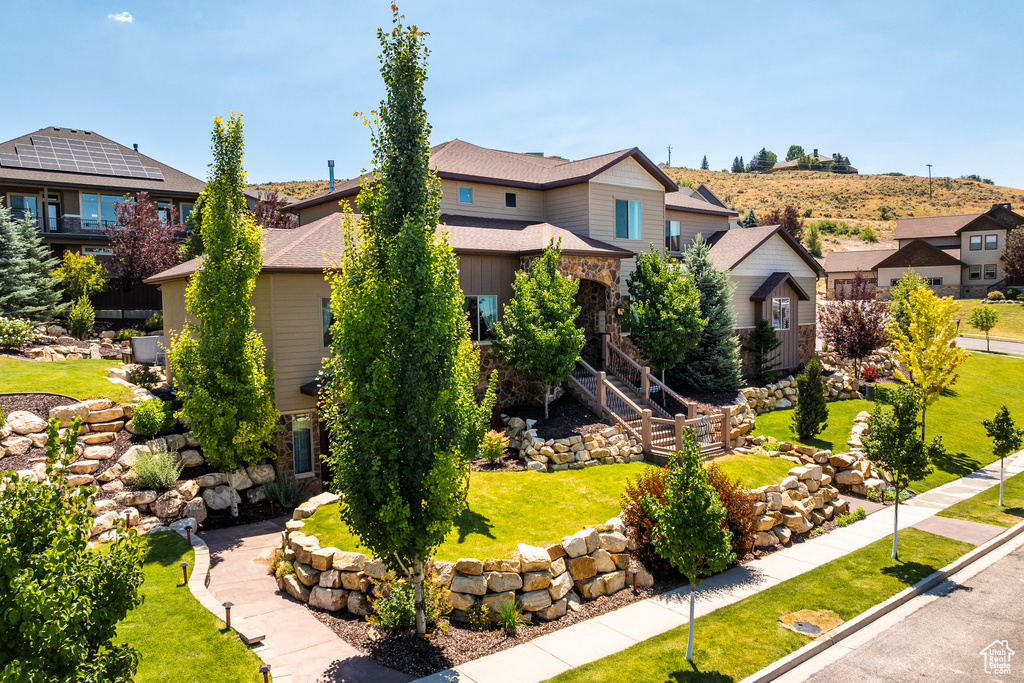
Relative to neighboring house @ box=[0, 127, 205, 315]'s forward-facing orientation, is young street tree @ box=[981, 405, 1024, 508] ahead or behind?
ahead

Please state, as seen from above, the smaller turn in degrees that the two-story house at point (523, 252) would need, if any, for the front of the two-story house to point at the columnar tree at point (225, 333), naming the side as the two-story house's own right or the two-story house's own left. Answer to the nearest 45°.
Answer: approximately 90° to the two-story house's own right

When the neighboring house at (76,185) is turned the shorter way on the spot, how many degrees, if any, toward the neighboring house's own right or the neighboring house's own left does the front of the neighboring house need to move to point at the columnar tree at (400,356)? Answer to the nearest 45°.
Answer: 0° — it already faces it

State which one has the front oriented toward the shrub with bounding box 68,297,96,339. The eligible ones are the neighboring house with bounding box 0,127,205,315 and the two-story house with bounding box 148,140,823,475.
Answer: the neighboring house

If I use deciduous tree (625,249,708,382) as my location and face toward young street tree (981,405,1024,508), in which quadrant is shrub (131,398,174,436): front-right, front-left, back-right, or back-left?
back-right

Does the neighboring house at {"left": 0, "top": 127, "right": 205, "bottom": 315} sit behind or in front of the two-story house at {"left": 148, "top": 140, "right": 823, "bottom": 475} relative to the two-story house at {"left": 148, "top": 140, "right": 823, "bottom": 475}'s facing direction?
behind

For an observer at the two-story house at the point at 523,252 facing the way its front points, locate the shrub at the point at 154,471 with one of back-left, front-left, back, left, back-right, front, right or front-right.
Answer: right

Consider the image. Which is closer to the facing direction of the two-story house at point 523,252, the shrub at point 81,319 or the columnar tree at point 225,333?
the columnar tree

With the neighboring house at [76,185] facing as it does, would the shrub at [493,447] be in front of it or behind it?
in front

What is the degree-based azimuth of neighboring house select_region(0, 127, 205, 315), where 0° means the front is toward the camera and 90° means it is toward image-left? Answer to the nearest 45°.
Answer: approximately 0°

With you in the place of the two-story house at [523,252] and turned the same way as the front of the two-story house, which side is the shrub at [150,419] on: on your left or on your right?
on your right

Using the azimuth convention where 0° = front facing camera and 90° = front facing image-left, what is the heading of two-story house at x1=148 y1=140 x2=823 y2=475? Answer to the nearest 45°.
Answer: approximately 315°

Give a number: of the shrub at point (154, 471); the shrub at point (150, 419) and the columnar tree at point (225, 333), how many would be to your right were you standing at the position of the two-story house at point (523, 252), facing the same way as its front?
3

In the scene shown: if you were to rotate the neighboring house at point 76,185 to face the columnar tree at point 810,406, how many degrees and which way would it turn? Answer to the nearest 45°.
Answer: approximately 45° to its left

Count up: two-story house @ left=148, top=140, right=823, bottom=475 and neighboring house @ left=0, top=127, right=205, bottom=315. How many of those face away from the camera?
0

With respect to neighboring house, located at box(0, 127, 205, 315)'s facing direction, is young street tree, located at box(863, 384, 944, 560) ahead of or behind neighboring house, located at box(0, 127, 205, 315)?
ahead
